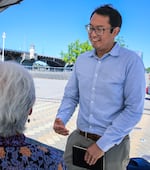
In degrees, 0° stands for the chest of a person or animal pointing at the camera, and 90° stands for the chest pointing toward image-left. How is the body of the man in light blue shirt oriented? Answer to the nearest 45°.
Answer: approximately 45°

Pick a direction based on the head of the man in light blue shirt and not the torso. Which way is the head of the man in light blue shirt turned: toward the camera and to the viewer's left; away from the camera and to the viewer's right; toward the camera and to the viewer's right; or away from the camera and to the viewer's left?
toward the camera and to the viewer's left

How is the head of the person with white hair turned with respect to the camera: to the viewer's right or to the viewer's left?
to the viewer's right

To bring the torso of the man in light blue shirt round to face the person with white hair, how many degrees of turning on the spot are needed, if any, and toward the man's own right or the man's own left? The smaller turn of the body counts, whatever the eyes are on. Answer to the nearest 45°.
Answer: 0° — they already face them

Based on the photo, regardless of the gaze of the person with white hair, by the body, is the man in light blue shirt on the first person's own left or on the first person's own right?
on the first person's own right

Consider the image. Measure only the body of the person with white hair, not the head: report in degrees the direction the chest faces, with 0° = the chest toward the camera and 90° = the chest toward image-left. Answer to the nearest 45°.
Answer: approximately 180°

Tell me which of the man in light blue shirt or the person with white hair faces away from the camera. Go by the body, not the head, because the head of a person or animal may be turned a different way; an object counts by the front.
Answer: the person with white hair
